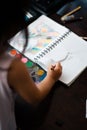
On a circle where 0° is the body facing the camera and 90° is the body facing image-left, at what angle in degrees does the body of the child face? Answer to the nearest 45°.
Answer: approximately 225°

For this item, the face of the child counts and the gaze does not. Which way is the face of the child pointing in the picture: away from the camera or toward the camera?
away from the camera
